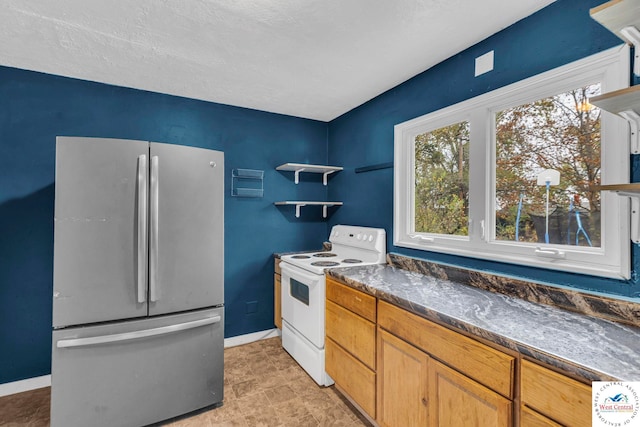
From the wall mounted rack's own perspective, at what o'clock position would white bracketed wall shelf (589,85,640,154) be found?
The white bracketed wall shelf is roughly at 11 o'clock from the wall mounted rack.

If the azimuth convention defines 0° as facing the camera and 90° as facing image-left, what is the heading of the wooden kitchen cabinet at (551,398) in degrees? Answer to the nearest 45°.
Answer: approximately 45°

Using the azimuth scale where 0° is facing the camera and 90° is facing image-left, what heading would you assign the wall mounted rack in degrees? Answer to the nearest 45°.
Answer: approximately 0°

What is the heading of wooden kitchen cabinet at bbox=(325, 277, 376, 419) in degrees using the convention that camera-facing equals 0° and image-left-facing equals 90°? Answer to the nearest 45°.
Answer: approximately 45°
